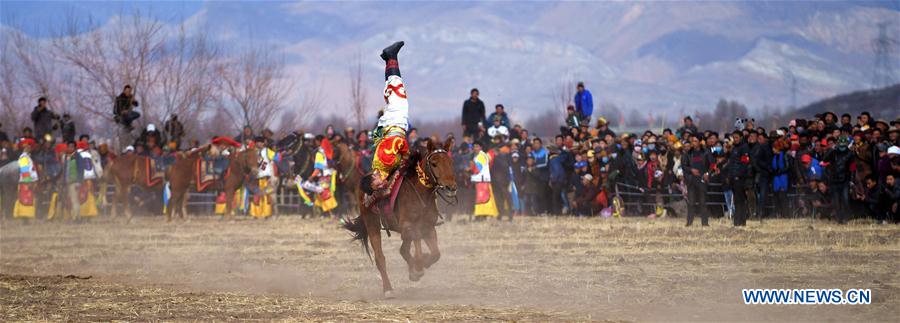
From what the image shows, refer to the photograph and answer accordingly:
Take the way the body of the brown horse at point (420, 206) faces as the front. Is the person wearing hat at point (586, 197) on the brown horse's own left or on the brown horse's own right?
on the brown horse's own left

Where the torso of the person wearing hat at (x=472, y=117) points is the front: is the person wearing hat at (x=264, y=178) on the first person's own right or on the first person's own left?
on the first person's own right

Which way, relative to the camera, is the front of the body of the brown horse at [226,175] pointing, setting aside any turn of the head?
to the viewer's right

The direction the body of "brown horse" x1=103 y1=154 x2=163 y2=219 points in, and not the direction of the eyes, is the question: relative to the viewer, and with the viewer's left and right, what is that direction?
facing to the right of the viewer

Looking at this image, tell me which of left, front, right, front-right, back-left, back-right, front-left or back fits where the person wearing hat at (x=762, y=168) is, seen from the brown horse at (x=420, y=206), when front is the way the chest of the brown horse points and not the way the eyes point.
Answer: left

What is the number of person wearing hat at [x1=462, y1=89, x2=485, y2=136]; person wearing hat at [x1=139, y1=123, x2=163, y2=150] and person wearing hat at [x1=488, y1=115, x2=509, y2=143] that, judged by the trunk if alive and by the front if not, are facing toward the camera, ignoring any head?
3

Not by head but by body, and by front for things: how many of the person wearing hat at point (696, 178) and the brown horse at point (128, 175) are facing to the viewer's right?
1

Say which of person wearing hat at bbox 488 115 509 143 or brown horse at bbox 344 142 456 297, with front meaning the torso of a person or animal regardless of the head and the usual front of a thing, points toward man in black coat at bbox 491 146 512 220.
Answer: the person wearing hat

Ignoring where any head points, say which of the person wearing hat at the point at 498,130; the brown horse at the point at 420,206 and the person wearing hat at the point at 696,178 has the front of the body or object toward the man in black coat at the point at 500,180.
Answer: the person wearing hat at the point at 498,130

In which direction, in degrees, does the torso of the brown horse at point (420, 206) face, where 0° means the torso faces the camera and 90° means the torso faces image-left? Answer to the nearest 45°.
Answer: approximately 315°

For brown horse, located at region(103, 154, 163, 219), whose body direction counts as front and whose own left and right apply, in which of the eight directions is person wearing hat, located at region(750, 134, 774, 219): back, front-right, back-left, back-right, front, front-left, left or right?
front-right

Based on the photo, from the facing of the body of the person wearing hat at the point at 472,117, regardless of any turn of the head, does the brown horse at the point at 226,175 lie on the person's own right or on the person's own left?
on the person's own right

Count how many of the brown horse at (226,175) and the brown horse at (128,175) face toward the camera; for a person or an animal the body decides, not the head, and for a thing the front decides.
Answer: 0
